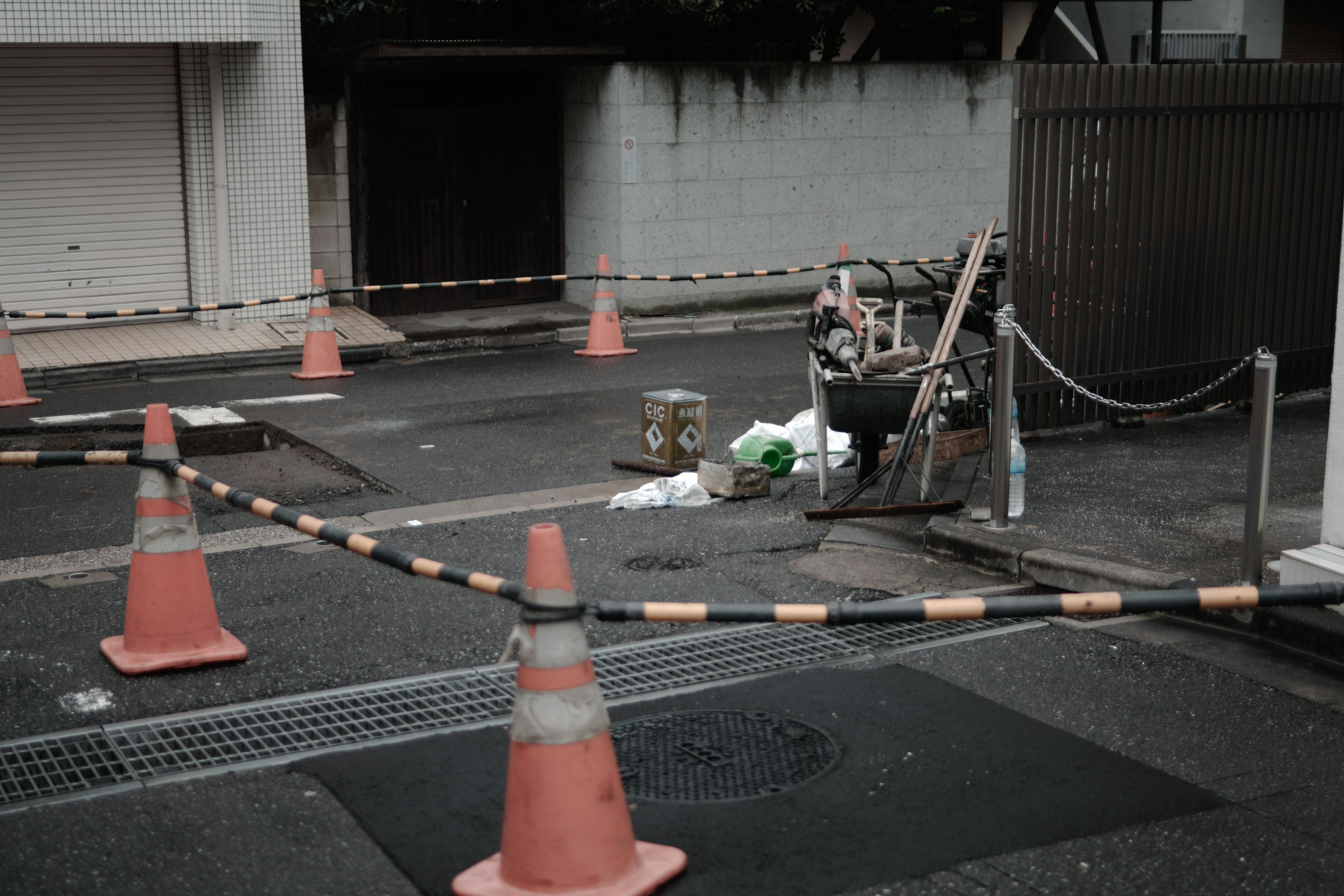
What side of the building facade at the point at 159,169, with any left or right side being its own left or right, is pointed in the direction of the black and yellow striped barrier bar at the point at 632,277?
left

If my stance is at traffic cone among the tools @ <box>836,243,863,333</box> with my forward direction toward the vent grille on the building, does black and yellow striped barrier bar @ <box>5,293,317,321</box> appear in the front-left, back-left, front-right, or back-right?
back-left

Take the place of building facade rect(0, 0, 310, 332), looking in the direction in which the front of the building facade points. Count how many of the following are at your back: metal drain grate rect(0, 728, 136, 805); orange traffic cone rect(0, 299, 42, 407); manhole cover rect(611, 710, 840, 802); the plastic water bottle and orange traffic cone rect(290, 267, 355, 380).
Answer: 0

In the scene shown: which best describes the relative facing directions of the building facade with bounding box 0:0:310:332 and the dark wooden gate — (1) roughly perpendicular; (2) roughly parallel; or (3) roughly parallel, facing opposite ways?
roughly parallel

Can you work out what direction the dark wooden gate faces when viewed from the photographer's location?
facing the viewer

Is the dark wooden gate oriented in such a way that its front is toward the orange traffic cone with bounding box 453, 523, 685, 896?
yes

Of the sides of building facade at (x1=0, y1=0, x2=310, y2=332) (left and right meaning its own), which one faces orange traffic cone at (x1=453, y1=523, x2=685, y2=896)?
front

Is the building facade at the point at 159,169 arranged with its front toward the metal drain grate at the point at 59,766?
yes

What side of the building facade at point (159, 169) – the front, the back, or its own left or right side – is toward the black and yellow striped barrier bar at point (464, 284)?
left

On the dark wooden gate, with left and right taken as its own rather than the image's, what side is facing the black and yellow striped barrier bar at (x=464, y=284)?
front

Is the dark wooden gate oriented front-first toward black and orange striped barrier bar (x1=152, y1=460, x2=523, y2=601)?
yes

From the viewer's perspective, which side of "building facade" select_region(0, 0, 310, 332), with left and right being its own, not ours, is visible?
front

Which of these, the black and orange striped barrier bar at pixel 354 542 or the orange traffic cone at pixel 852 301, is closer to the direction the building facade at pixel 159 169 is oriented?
the black and orange striped barrier bar

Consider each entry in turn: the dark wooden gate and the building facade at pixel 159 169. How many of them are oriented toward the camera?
2

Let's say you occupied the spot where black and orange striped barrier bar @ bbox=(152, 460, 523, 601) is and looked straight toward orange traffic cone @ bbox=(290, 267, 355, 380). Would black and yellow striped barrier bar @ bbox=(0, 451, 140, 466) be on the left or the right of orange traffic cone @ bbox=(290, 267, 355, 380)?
left

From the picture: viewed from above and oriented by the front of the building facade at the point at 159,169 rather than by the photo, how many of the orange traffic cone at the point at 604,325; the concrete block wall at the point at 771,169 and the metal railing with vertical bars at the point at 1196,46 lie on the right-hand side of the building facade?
0

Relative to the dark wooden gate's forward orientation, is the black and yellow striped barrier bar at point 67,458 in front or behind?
in front

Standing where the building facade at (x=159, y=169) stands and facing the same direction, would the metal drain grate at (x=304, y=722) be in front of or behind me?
in front

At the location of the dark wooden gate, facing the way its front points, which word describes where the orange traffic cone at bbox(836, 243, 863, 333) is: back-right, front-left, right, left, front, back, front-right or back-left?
front-left
